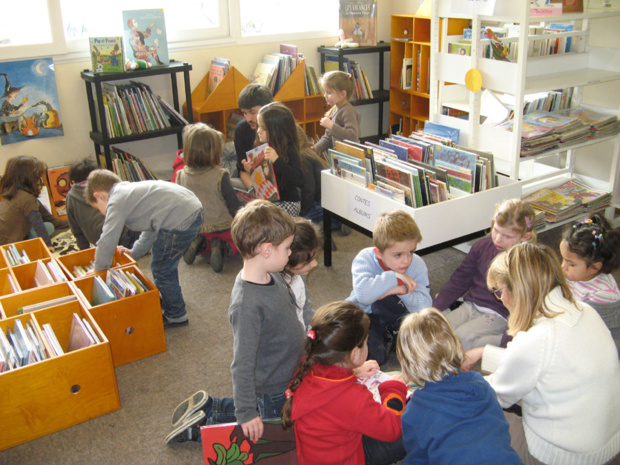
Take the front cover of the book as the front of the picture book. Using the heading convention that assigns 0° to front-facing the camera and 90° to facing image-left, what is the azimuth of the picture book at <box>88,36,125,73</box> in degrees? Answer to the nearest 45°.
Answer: approximately 0°

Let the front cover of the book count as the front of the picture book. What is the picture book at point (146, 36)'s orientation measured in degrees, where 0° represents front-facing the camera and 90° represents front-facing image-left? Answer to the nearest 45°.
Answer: approximately 0°

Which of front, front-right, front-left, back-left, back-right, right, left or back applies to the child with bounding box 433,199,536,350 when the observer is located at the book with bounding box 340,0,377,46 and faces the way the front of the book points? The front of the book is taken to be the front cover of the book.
front

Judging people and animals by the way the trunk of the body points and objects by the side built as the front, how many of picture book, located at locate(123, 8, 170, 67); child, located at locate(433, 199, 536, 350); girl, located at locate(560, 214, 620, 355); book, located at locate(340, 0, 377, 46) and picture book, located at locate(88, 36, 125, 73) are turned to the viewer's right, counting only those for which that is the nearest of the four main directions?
0

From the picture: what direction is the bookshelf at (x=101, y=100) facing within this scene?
toward the camera

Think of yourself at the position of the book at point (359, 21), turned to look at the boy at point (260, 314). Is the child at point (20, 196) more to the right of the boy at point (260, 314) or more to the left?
right

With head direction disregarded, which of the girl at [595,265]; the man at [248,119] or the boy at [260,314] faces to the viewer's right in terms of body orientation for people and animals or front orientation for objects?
the boy at [260,314]

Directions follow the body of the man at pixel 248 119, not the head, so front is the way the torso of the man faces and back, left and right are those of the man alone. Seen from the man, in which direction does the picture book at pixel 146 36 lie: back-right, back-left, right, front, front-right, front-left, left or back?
right

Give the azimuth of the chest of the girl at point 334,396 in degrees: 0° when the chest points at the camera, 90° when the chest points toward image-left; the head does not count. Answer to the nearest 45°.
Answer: approximately 225°

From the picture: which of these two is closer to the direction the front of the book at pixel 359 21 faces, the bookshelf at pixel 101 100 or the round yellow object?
the round yellow object

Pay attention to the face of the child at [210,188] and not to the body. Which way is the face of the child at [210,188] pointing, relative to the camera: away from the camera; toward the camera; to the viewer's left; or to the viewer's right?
away from the camera

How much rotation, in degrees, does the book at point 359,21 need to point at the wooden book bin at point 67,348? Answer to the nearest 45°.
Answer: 0° — it already faces it

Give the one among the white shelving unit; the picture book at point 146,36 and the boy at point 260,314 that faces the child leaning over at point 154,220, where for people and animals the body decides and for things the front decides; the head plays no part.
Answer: the picture book
